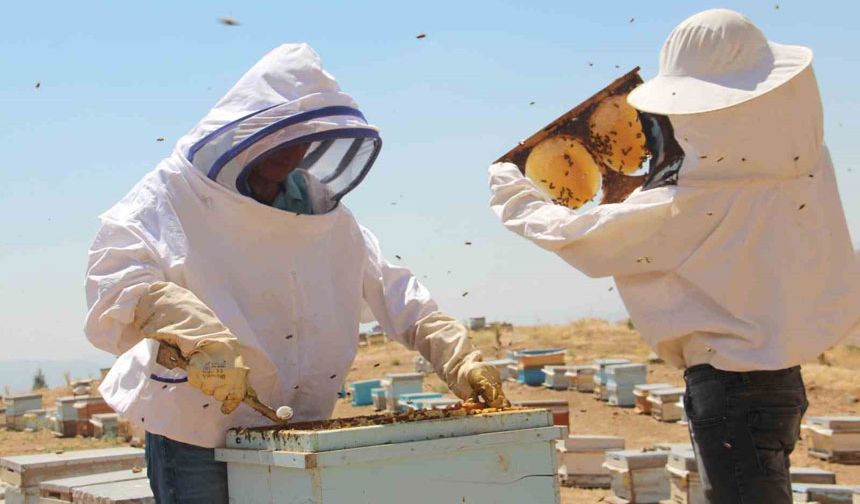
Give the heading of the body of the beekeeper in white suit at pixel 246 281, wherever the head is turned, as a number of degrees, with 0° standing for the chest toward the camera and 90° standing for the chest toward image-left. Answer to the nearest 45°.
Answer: approximately 315°

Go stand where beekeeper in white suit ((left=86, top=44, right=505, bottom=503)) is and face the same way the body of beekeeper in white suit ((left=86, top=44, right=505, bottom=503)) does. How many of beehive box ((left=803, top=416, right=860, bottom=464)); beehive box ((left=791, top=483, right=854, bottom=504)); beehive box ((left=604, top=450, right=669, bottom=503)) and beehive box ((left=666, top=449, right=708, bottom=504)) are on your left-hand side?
4

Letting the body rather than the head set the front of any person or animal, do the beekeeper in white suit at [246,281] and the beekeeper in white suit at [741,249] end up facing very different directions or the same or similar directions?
very different directions

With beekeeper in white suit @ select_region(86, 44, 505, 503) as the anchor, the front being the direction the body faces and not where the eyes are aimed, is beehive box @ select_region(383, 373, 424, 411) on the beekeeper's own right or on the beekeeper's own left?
on the beekeeper's own left

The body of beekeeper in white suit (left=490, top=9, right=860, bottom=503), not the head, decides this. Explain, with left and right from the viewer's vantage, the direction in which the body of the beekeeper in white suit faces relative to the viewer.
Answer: facing away from the viewer and to the left of the viewer

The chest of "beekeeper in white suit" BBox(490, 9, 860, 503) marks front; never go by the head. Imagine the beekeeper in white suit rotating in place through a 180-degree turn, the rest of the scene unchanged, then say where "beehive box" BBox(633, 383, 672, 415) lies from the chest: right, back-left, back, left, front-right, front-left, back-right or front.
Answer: back-left

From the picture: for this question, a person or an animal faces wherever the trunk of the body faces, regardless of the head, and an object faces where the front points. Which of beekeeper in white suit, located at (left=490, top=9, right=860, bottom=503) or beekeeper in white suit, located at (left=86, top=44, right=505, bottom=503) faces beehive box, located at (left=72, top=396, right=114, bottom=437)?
beekeeper in white suit, located at (left=490, top=9, right=860, bottom=503)

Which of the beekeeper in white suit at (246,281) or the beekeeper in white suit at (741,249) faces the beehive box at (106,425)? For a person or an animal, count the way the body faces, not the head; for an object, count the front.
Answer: the beekeeper in white suit at (741,249)

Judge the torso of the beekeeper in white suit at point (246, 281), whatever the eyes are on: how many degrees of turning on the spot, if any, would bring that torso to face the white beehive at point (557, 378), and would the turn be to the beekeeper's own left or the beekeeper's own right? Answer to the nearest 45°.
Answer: approximately 135° to the beekeeper's own left

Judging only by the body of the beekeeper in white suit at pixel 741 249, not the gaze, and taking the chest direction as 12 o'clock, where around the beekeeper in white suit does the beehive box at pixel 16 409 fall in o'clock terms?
The beehive box is roughly at 12 o'clock from the beekeeper in white suit.

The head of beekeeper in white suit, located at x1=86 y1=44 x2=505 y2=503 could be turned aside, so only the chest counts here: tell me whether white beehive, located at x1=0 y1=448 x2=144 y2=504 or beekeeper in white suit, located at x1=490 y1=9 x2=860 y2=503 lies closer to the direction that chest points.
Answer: the beekeeper in white suit

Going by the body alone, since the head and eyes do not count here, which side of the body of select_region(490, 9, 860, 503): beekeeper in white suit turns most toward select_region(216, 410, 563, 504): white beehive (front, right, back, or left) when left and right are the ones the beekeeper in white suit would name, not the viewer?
left

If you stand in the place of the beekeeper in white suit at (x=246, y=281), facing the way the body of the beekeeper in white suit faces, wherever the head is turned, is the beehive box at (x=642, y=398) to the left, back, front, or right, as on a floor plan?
left

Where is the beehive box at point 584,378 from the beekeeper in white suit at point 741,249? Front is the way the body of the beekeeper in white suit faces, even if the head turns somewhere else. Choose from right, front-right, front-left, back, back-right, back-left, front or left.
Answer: front-right
